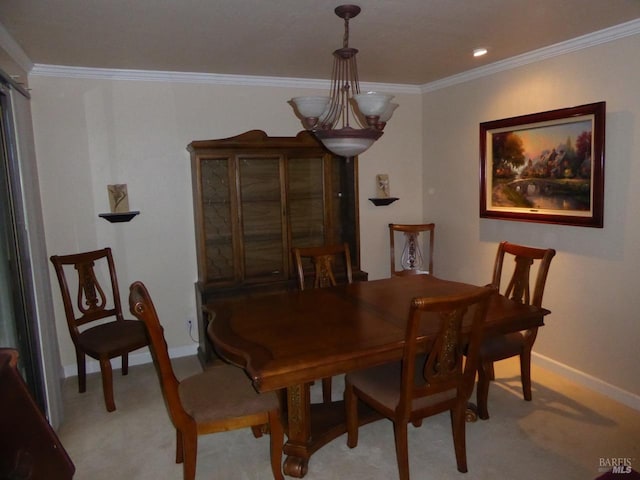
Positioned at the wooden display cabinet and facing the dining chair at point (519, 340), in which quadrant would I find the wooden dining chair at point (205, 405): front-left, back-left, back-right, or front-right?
front-right

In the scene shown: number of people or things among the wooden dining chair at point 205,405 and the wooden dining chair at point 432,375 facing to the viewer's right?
1

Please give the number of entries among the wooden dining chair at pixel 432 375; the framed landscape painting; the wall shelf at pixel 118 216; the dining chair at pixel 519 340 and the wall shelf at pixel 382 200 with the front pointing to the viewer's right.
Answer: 0

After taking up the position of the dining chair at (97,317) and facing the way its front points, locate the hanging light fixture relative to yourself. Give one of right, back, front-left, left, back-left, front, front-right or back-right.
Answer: front

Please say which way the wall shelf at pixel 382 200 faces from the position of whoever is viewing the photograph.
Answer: facing the viewer

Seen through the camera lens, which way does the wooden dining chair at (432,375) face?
facing away from the viewer and to the left of the viewer

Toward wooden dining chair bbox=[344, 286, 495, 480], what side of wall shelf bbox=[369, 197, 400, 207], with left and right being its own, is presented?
front

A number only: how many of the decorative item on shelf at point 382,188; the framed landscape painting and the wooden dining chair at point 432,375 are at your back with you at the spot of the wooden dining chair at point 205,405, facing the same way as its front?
0

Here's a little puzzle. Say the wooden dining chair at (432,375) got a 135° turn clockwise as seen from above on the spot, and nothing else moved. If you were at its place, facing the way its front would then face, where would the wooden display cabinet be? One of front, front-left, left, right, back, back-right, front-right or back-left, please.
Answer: back-left

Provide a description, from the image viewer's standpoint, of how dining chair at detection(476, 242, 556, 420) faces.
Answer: facing the viewer and to the left of the viewer

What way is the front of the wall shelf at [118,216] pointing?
toward the camera

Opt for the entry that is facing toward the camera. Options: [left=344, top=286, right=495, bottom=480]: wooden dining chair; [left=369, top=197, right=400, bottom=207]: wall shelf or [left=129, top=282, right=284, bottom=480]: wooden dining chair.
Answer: the wall shelf

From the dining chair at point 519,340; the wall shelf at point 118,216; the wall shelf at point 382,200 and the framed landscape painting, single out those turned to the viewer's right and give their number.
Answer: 0

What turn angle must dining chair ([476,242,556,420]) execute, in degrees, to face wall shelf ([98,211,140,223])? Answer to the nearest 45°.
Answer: approximately 45° to its right

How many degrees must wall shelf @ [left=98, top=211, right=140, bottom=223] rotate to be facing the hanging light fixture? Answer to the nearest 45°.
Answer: approximately 45° to its left

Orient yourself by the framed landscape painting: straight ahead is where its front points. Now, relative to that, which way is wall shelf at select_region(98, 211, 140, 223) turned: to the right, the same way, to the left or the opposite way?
to the left

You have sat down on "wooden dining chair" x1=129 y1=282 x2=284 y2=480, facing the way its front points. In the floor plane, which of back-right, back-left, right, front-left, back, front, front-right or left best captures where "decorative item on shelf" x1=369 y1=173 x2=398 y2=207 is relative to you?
front-left

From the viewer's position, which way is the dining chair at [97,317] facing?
facing the viewer and to the right of the viewer

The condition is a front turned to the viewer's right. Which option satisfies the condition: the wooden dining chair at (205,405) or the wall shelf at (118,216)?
the wooden dining chair

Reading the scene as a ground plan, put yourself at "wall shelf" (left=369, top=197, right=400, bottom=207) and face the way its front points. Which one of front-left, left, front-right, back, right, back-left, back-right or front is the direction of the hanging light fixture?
front

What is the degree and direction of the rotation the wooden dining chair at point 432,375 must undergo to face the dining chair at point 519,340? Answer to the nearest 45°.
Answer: approximately 90° to its right

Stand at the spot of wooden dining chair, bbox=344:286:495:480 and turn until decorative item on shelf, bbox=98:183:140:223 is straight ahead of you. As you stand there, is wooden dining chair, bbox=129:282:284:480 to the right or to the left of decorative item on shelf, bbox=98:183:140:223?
left
